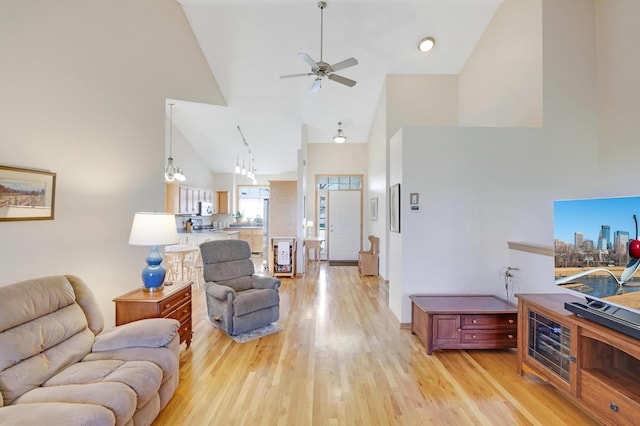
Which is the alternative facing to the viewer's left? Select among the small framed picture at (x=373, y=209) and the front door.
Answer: the small framed picture

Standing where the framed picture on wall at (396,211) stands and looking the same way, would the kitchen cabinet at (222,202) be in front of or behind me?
in front

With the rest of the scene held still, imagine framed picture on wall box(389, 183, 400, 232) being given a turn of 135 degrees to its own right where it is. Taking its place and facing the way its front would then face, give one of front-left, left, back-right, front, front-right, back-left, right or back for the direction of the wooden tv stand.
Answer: right

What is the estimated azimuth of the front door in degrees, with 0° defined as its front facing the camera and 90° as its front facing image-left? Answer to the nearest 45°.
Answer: approximately 0°

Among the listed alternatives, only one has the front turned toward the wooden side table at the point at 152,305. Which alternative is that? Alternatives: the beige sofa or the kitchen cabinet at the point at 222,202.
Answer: the kitchen cabinet

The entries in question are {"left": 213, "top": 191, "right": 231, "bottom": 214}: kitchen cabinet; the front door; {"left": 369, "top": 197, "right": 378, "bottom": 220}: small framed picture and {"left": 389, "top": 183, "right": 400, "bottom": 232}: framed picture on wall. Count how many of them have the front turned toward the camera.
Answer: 2

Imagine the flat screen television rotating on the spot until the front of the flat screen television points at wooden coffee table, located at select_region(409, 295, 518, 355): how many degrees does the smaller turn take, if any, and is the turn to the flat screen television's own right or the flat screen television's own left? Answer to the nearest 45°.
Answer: approximately 90° to the flat screen television's own right

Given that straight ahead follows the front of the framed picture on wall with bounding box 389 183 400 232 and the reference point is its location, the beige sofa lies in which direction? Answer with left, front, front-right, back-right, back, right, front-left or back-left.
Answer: front-left

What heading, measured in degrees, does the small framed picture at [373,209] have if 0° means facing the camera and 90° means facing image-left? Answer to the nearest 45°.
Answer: approximately 90°

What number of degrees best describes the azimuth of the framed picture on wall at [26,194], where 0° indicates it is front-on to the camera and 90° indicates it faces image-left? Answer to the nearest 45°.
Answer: approximately 315°

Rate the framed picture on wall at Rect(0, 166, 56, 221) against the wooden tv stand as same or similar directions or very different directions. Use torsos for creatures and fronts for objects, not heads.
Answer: very different directions

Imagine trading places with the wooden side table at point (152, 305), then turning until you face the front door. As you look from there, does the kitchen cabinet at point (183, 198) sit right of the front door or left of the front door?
left

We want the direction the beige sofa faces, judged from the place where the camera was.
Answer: facing the viewer and to the right of the viewer
